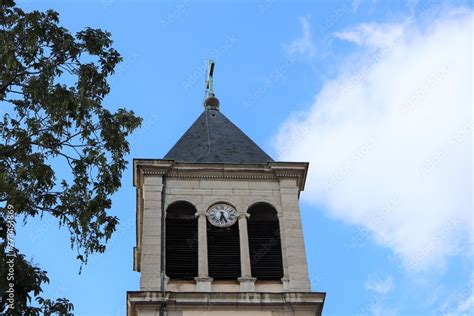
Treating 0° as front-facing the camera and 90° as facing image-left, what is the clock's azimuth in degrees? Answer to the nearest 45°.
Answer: approximately 0°
